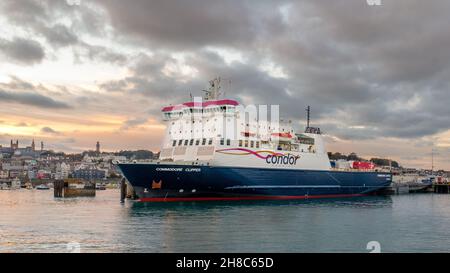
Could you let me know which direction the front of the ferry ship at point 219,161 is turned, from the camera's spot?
facing the viewer and to the left of the viewer
